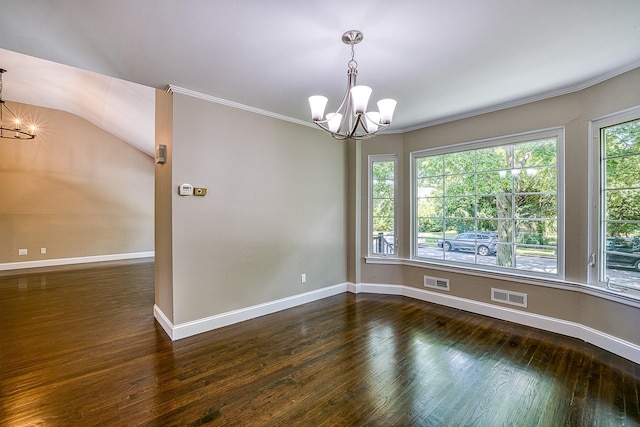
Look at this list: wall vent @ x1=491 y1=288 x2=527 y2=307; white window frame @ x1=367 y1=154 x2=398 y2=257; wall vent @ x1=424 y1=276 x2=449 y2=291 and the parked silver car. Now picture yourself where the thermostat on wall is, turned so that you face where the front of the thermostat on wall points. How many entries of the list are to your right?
0

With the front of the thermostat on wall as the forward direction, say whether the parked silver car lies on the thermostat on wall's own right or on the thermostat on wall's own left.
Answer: on the thermostat on wall's own left

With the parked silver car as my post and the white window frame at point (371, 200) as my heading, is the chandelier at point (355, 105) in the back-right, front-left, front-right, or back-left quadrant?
front-left

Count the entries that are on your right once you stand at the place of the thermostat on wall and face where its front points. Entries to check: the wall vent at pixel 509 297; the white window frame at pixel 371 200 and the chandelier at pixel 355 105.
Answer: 0

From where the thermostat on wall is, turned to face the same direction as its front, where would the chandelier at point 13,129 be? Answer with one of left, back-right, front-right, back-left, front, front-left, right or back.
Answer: back-right

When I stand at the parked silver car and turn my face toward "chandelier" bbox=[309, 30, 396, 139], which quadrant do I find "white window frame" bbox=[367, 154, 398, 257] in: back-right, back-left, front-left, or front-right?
front-right

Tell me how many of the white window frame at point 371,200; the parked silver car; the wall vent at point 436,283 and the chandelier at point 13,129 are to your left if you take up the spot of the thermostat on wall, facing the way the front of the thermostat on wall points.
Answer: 3

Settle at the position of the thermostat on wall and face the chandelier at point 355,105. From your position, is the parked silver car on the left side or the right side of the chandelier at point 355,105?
left

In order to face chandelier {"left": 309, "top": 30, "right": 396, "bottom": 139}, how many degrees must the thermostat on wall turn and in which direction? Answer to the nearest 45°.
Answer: approximately 45° to its left

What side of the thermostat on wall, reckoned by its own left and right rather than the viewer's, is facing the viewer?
front

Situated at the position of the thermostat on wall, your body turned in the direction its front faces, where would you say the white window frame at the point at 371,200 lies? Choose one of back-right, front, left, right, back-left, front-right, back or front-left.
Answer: left

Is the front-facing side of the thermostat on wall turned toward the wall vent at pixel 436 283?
no

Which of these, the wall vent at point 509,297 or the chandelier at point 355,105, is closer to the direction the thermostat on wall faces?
the chandelier

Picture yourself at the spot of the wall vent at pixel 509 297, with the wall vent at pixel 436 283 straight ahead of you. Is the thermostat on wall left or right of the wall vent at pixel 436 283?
left

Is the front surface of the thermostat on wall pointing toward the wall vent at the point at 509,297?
no

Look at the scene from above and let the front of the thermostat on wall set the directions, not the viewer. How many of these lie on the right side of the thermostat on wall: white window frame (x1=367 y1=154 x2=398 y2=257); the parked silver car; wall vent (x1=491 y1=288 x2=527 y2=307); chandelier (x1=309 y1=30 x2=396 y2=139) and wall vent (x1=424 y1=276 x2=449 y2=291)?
0

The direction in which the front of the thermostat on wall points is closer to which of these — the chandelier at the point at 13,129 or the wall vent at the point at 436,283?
the wall vent
